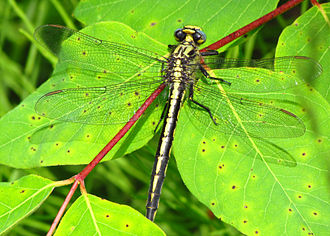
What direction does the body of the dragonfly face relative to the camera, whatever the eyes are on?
away from the camera
